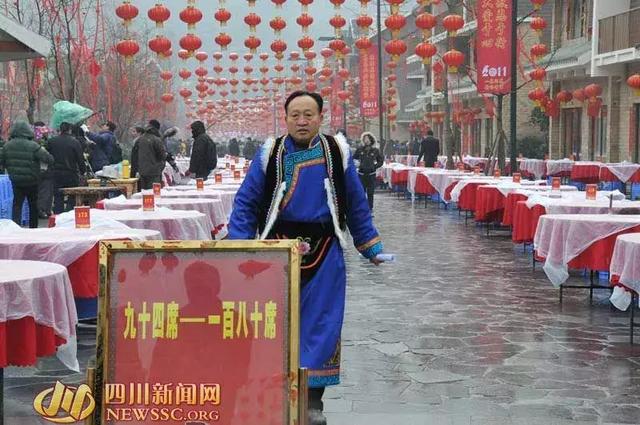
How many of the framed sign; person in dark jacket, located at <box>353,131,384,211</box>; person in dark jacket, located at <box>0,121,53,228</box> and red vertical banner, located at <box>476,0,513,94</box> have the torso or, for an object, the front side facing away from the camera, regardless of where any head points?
1

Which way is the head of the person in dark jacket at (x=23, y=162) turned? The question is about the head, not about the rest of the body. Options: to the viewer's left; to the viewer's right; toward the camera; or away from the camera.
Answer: away from the camera

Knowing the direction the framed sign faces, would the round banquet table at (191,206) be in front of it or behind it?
behind
